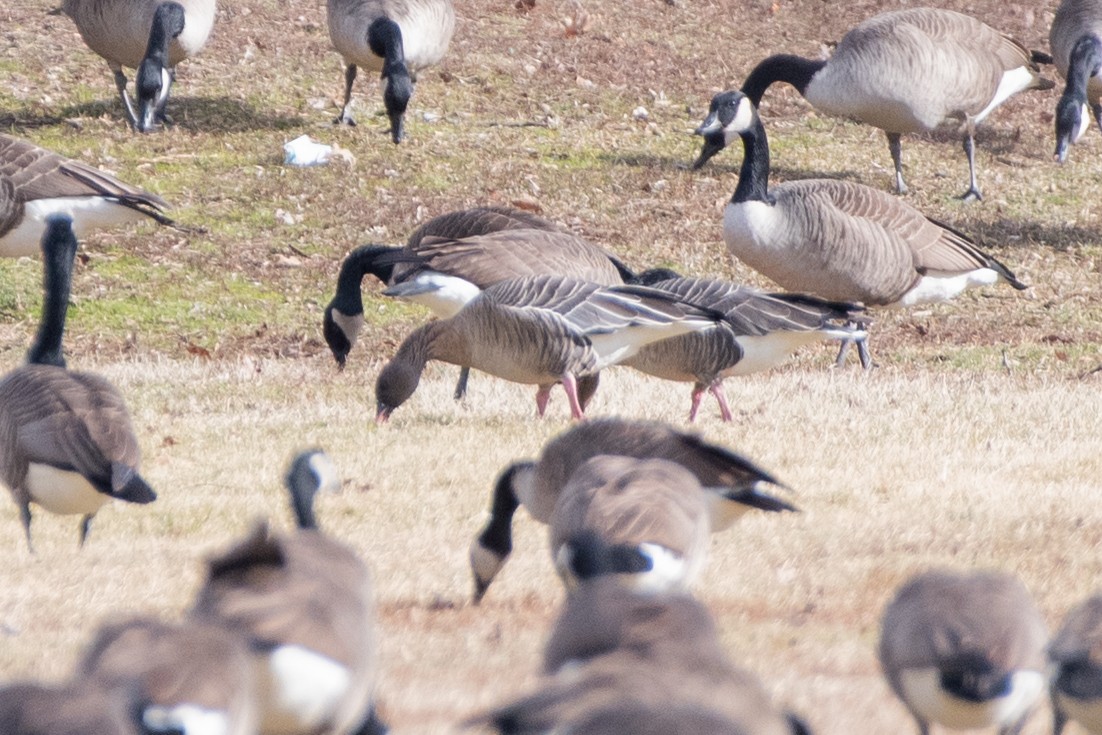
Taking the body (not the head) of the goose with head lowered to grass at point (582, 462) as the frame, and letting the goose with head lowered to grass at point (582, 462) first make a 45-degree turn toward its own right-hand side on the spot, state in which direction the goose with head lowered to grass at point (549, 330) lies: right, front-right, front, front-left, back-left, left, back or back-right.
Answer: front-right

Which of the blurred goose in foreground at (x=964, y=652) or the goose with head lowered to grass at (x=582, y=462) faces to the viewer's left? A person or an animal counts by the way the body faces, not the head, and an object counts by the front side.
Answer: the goose with head lowered to grass

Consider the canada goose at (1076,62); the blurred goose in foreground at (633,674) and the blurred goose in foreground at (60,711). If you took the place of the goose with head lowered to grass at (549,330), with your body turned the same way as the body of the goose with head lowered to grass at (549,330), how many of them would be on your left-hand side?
2

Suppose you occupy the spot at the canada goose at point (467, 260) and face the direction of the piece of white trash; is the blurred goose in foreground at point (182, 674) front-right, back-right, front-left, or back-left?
back-left

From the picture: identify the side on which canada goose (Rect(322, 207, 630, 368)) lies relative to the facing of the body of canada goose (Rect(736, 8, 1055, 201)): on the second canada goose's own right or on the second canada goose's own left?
on the second canada goose's own left

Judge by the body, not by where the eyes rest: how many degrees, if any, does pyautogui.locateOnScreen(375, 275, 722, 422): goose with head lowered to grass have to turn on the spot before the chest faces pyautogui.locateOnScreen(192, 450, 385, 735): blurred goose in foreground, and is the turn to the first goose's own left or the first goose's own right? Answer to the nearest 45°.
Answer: approximately 90° to the first goose's own left

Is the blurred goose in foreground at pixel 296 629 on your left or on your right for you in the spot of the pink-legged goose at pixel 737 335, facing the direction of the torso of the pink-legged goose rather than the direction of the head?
on your left

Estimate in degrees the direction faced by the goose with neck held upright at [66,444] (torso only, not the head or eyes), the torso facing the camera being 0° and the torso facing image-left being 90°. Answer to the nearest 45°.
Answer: approximately 135°

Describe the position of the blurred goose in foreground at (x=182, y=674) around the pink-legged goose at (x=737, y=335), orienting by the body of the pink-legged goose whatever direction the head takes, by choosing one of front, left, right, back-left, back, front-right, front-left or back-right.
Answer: left

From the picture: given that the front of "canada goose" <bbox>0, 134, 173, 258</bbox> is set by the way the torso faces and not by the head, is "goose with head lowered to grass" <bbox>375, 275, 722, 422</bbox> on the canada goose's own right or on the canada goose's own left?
on the canada goose's own left

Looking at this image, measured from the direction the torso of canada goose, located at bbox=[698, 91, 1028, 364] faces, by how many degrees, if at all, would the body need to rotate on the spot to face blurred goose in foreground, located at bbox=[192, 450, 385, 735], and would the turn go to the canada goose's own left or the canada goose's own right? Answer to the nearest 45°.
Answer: approximately 90° to the canada goose's own left

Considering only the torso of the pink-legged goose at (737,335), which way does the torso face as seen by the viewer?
to the viewer's left

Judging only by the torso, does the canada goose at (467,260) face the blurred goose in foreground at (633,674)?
no

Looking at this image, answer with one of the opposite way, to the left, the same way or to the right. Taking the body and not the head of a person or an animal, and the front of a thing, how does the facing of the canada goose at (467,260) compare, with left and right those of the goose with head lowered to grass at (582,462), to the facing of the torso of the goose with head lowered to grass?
the same way

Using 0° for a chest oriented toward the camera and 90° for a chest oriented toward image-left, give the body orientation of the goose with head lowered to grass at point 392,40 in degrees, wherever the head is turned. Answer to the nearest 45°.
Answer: approximately 0°
